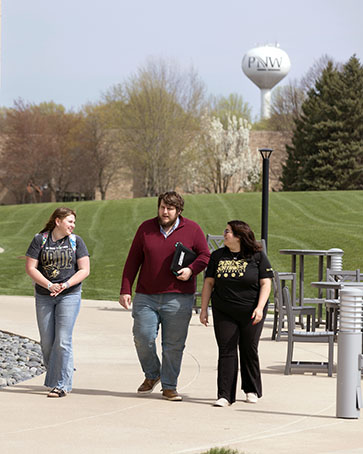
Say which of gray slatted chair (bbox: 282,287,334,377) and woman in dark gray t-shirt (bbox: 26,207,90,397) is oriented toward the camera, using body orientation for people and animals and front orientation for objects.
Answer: the woman in dark gray t-shirt

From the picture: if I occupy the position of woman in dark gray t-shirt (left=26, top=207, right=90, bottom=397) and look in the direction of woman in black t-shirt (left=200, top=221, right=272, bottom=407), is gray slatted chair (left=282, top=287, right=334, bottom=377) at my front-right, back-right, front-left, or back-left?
front-left

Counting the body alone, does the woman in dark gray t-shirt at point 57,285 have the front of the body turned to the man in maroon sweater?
no

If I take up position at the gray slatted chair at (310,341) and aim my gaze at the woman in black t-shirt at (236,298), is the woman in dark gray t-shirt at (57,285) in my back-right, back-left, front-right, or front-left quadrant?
front-right

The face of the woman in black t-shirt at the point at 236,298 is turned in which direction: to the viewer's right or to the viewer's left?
to the viewer's left

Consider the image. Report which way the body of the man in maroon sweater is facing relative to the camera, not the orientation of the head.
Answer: toward the camera

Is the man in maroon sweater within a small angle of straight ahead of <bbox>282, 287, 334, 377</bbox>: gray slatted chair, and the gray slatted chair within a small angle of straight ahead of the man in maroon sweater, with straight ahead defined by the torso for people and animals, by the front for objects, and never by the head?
no

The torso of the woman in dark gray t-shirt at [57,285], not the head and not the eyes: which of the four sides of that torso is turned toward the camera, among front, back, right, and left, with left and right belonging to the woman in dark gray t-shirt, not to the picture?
front

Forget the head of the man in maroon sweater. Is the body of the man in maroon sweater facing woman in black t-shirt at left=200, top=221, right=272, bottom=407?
no

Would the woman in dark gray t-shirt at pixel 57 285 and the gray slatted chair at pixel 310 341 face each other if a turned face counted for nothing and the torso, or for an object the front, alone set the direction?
no

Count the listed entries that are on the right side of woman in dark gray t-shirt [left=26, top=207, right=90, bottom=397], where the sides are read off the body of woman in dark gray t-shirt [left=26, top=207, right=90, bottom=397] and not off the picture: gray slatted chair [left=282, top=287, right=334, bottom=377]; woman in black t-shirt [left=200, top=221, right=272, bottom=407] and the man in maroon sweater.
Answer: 0
